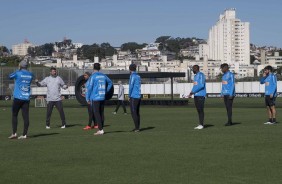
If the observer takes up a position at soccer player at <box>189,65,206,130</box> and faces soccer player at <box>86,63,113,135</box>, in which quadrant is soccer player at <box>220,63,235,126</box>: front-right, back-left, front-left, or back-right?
back-right

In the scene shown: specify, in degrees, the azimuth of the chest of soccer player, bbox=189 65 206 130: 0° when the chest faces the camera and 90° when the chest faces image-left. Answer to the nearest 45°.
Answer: approximately 90°

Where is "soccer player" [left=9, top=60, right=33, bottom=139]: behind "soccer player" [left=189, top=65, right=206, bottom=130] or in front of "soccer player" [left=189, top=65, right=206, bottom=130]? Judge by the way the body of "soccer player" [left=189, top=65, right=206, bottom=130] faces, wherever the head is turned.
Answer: in front

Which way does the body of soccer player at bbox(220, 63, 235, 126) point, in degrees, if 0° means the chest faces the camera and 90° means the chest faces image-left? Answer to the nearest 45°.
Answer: approximately 45°

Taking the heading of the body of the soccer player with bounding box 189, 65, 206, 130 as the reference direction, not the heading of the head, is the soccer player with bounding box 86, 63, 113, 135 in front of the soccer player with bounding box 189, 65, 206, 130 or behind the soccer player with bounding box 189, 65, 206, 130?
in front

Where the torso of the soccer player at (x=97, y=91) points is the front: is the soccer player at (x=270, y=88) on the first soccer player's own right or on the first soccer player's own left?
on the first soccer player's own right

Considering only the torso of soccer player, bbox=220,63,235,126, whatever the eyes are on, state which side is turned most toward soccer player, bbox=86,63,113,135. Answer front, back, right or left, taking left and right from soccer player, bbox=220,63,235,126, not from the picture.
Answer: front

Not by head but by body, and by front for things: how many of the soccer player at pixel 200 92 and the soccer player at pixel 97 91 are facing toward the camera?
0

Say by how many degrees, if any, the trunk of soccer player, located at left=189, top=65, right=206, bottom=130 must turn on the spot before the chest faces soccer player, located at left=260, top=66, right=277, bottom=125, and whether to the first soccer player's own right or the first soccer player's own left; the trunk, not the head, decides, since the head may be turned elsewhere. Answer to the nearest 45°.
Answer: approximately 135° to the first soccer player's own right
